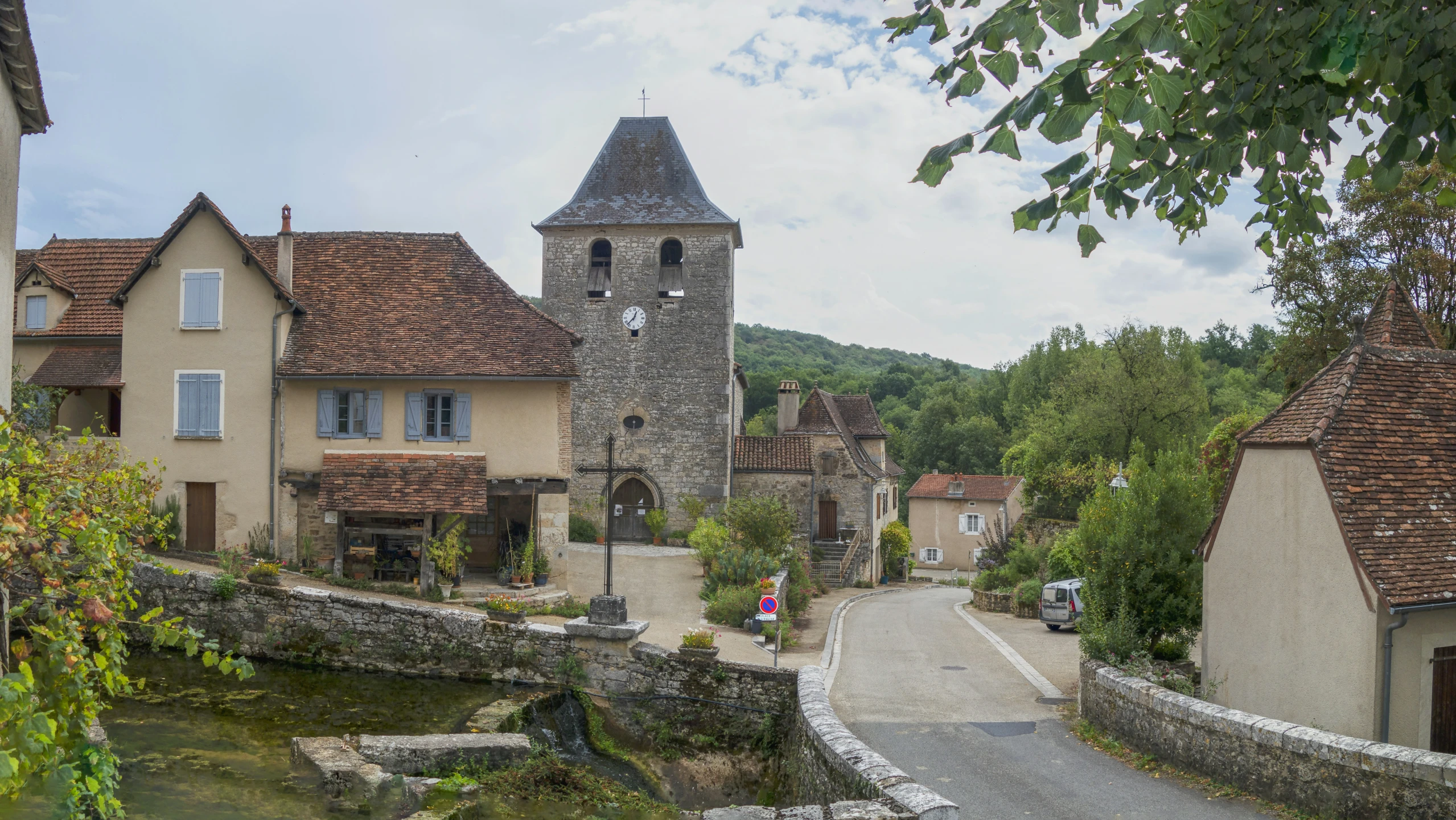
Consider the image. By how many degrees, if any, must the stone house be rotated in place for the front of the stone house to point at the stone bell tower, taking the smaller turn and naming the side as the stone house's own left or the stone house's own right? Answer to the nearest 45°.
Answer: approximately 45° to the stone house's own right

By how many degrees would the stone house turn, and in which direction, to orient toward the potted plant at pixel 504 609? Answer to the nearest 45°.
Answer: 0° — it already faces it

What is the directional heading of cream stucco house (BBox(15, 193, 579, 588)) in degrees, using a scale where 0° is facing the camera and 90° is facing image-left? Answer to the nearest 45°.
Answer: approximately 0°

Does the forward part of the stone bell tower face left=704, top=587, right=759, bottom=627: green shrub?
yes

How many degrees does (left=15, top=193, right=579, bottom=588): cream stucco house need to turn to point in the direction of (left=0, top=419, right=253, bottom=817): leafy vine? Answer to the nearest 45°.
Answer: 0° — it already faces it

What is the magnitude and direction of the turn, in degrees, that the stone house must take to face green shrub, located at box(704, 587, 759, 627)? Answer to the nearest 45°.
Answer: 0° — it already faces it

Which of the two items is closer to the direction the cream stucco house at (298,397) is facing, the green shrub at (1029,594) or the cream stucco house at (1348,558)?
the cream stucco house
